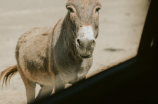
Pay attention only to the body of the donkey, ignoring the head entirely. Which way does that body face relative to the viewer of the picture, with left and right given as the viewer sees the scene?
facing the viewer and to the right of the viewer
